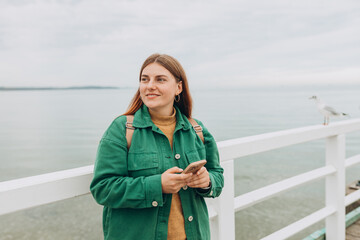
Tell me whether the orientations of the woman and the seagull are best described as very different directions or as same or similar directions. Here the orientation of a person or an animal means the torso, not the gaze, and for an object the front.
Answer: very different directions

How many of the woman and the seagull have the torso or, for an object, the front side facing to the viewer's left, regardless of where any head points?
1

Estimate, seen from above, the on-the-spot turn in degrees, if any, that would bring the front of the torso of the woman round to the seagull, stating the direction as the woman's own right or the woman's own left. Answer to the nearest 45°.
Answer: approximately 90° to the woman's own left

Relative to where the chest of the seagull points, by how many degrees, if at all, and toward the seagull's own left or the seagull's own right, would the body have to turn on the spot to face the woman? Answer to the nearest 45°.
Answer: approximately 90° to the seagull's own left

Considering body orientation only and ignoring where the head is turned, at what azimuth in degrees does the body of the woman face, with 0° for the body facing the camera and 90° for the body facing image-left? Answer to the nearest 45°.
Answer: approximately 315°

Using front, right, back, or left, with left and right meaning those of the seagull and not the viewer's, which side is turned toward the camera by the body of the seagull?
left
